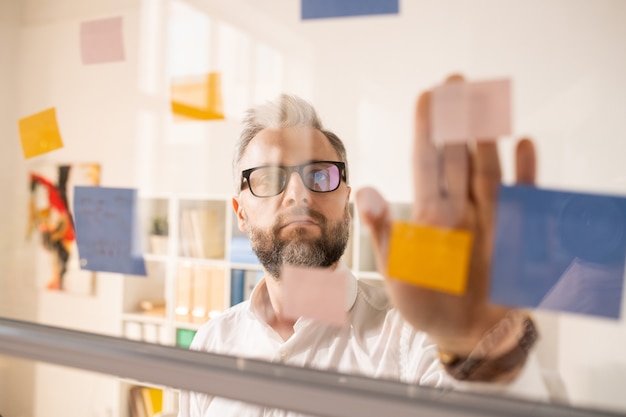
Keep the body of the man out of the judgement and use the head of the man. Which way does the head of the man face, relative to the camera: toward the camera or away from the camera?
toward the camera

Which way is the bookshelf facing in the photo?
toward the camera

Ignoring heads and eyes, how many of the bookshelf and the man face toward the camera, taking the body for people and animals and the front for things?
2

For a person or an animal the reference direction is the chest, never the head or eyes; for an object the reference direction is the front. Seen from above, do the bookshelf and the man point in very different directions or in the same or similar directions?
same or similar directions

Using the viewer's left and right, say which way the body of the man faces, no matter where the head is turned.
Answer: facing the viewer
